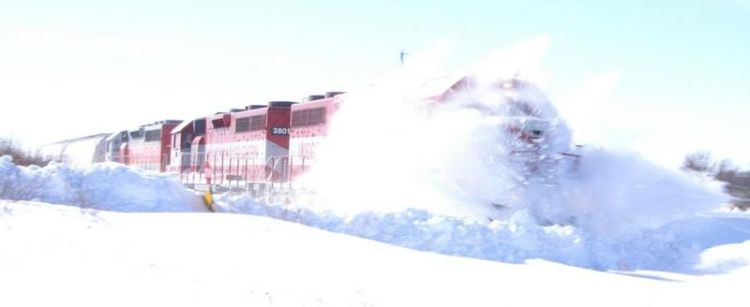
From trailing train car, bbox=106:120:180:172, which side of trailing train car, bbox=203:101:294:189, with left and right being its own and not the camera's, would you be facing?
back

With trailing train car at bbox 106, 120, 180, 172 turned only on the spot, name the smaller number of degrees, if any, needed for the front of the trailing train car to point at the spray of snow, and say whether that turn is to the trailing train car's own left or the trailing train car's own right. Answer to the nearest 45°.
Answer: approximately 45° to the trailing train car's own right

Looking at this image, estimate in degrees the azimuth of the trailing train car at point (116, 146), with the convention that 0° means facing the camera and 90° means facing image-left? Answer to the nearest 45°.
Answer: approximately 315°

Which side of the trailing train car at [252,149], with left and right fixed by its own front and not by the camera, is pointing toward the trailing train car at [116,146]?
back

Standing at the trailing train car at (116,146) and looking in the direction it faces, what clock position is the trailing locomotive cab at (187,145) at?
the trailing locomotive cab at (187,145) is roughly at 1 o'clock from the trailing train car at (116,146).

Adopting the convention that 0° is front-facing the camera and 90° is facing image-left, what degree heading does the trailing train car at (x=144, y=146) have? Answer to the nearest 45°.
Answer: approximately 315°

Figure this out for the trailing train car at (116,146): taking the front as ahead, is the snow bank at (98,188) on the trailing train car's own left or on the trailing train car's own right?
on the trailing train car's own right

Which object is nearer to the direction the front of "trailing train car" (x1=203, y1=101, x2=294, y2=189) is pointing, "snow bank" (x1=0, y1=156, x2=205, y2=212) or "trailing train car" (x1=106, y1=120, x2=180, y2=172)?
the snow bank
